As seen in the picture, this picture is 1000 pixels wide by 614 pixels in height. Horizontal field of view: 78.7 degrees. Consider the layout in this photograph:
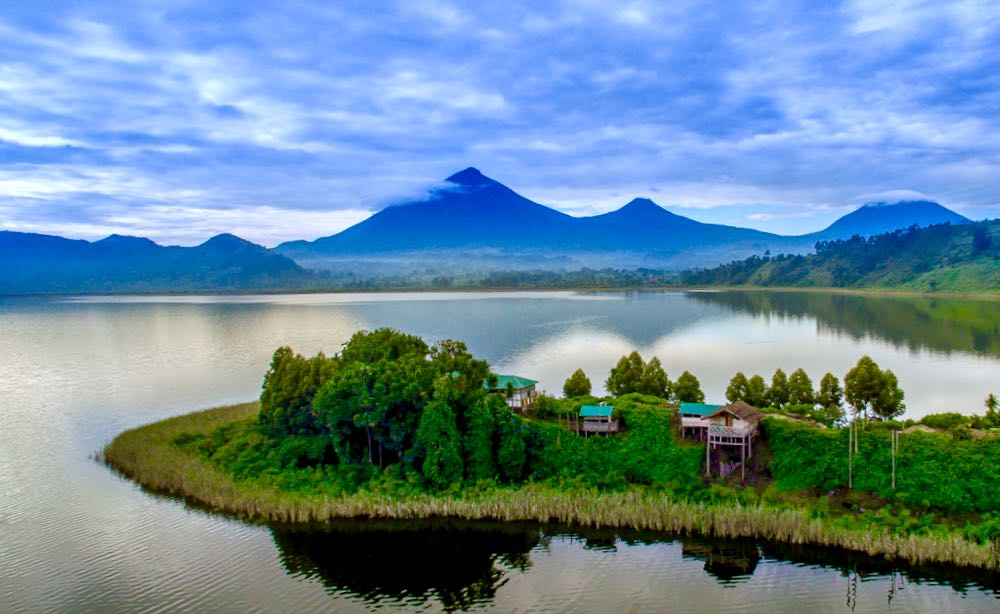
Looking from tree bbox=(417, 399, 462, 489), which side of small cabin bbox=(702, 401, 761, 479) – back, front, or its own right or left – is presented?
right

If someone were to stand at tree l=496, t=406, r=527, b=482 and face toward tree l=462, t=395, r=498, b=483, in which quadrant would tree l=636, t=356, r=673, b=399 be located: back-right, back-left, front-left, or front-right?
back-right

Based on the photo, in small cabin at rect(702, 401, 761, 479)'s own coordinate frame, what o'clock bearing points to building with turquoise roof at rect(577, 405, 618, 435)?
The building with turquoise roof is roughly at 3 o'clock from the small cabin.

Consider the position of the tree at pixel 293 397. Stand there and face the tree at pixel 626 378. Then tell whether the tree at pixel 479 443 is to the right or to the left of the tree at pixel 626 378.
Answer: right

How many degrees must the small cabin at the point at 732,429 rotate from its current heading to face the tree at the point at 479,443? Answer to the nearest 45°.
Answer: approximately 90° to its right

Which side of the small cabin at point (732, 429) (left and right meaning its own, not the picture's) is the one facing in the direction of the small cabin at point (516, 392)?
right

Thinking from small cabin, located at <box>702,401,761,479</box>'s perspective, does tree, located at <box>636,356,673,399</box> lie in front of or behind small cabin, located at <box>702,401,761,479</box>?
behind

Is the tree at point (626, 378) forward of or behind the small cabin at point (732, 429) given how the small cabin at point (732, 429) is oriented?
behind

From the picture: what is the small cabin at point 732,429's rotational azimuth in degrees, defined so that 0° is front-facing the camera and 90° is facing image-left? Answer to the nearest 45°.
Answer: approximately 0°

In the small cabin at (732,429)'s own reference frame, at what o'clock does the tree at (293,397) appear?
The tree is roughly at 3 o'clock from the small cabin.
